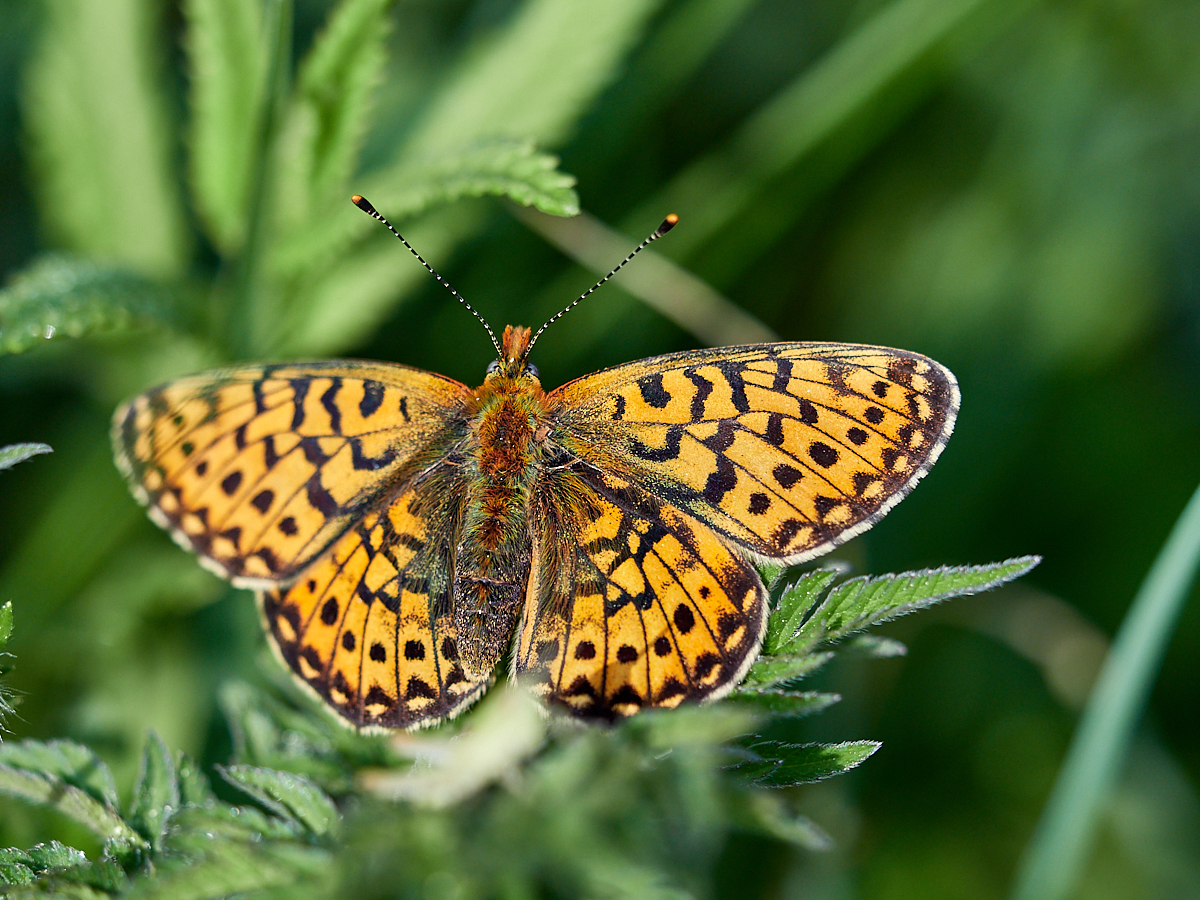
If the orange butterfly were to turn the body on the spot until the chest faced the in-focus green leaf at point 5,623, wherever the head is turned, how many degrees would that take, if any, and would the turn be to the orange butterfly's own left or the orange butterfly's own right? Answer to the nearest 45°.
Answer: approximately 135° to the orange butterfly's own left

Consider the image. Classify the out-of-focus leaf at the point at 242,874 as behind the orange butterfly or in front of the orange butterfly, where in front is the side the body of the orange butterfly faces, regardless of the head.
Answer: behind

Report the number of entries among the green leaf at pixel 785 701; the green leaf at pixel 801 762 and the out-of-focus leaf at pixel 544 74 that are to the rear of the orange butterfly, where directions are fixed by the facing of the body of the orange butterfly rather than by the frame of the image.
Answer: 2

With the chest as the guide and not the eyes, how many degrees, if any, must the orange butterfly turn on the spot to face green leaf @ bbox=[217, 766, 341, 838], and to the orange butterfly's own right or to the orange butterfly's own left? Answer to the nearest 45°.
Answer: approximately 135° to the orange butterfly's own left

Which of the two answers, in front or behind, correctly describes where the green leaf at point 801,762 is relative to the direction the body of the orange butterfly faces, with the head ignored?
behind

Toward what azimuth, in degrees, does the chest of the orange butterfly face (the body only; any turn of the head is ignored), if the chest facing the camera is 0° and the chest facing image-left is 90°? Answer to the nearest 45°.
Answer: approximately 180°

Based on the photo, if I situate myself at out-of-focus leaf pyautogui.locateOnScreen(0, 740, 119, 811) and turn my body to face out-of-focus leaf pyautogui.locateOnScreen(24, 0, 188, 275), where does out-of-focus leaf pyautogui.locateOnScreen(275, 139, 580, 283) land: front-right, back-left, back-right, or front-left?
front-right

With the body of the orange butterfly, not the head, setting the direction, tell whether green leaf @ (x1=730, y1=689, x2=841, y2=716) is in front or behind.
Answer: behind

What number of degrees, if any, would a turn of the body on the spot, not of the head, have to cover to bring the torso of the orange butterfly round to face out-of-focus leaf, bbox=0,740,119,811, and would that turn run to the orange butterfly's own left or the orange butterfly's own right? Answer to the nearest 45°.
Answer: approximately 135° to the orange butterfly's own left
